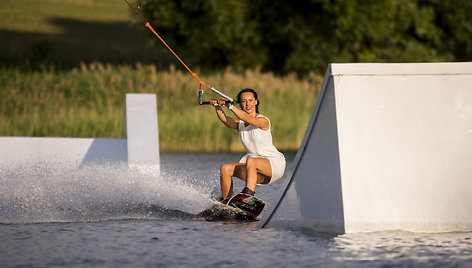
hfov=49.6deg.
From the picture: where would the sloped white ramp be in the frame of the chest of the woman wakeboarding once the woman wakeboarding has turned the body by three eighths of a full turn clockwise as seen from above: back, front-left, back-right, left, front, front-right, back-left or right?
back-right

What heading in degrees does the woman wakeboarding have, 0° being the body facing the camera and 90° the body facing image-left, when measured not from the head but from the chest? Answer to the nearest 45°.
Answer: approximately 45°
